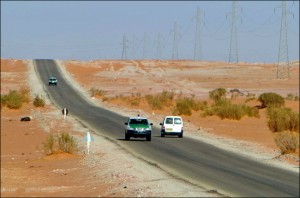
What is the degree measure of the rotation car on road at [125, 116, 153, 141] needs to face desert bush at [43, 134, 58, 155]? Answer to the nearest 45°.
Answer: approximately 45° to its right

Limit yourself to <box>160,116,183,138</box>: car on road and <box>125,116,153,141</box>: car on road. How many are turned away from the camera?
1

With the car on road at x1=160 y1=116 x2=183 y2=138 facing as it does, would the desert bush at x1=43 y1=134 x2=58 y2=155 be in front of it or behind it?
behind

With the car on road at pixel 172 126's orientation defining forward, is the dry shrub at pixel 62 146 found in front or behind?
behind

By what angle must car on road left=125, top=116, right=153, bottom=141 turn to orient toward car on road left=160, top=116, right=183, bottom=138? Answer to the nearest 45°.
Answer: approximately 135° to its left

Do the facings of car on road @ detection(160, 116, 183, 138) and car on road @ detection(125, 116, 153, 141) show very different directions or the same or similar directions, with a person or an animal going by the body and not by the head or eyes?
very different directions

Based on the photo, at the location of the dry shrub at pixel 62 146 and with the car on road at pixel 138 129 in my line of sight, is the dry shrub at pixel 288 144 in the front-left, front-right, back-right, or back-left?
front-right

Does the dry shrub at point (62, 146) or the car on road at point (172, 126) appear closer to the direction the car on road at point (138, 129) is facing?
the dry shrub

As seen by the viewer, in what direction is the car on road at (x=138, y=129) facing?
toward the camera

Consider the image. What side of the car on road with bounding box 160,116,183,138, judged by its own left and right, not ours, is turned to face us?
back

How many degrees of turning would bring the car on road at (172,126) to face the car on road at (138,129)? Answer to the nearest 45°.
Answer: approximately 135° to its left

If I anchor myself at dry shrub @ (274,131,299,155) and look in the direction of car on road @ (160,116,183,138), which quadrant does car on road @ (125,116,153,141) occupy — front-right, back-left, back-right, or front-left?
front-left

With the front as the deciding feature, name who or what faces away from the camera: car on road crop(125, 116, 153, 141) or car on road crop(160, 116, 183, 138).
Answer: car on road crop(160, 116, 183, 138)
